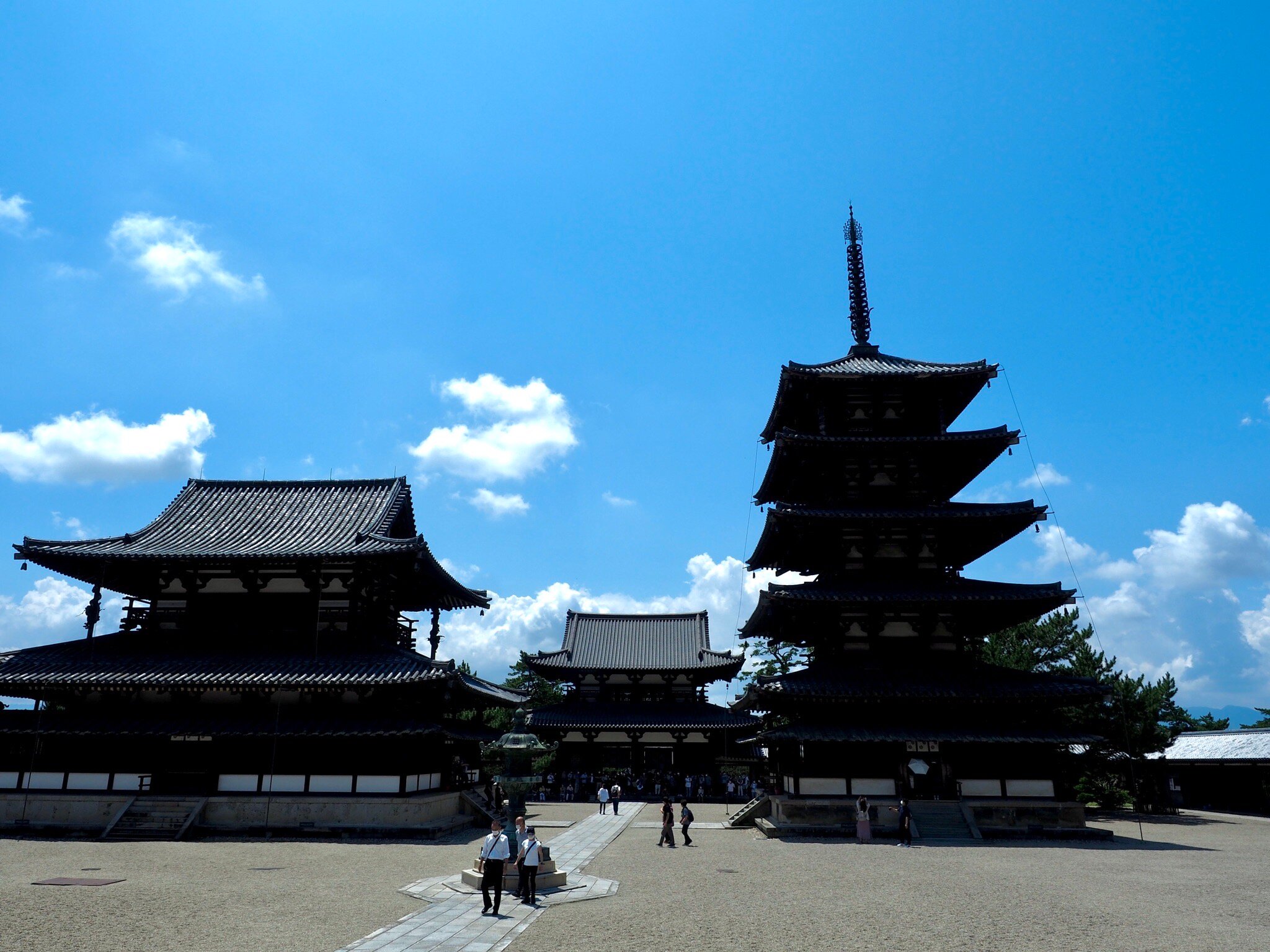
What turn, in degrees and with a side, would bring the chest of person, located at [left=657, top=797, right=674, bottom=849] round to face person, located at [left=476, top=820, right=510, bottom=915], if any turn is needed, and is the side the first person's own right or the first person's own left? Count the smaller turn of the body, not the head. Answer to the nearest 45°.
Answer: approximately 90° to the first person's own left

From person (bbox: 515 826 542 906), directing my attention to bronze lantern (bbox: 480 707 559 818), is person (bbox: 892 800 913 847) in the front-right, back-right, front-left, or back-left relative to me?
front-right

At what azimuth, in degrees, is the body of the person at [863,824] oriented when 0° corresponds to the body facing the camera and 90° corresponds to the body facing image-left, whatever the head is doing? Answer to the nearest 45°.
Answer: approximately 180°

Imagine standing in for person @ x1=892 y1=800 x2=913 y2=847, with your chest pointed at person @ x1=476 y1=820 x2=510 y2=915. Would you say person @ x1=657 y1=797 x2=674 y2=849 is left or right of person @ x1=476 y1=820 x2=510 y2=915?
right

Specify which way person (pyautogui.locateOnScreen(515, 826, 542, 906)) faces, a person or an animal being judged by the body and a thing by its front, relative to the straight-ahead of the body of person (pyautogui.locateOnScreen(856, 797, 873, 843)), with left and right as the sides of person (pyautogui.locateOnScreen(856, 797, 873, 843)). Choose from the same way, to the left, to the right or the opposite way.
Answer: the opposite way

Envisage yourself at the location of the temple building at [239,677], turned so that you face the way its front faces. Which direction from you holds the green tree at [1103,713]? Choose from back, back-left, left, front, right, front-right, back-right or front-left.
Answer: left

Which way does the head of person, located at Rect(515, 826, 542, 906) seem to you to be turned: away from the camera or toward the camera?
toward the camera

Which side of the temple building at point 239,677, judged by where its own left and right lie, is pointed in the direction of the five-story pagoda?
left

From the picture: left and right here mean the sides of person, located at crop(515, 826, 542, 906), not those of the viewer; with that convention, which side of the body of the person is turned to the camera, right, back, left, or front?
front
